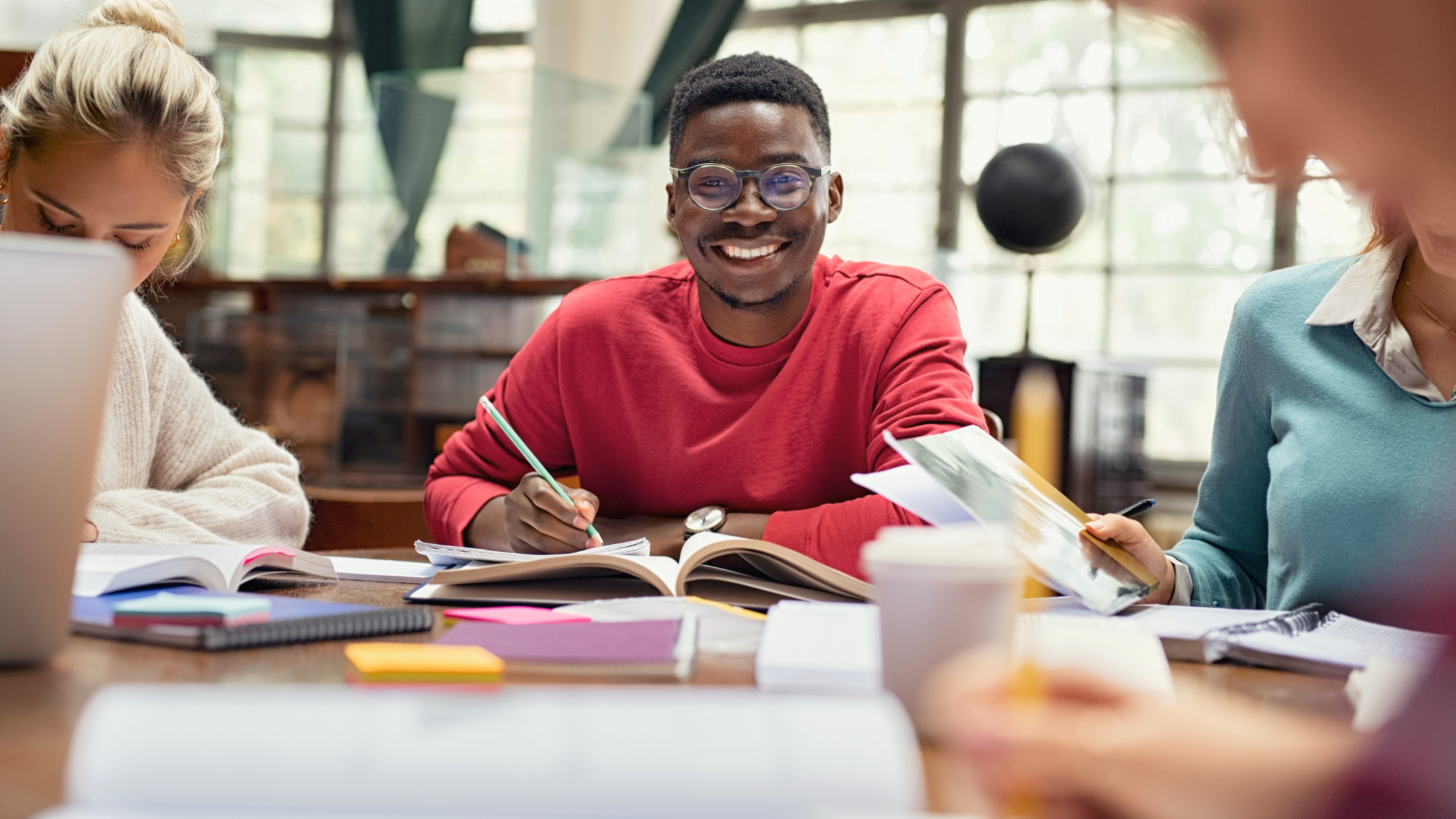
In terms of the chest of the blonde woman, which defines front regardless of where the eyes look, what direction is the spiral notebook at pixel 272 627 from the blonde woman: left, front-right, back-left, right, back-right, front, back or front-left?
front

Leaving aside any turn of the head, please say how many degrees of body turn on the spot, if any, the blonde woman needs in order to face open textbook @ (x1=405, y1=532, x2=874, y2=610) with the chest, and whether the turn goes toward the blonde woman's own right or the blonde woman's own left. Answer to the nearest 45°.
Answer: approximately 45° to the blonde woman's own left

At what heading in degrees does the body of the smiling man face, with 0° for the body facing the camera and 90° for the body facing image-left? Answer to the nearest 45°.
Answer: approximately 0°

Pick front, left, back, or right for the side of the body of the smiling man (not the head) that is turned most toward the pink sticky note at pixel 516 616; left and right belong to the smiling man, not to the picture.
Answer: front

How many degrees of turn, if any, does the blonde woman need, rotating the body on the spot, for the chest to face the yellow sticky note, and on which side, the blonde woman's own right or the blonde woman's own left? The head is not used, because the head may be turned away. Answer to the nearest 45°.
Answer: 0° — they already face it

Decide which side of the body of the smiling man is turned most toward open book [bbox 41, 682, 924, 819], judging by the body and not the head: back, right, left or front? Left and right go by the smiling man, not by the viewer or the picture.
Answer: front

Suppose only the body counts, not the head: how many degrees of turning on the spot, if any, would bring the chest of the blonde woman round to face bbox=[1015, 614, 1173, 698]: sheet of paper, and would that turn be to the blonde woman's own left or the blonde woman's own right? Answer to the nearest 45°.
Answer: approximately 45° to the blonde woman's own left

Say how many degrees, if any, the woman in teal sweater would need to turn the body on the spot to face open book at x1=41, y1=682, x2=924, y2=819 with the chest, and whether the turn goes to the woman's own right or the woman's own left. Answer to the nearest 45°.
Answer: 0° — they already face it
